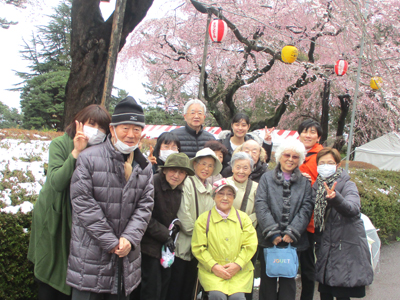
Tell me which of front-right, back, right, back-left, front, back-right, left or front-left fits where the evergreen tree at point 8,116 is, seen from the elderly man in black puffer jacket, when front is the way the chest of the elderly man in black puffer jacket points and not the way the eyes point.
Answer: back-right

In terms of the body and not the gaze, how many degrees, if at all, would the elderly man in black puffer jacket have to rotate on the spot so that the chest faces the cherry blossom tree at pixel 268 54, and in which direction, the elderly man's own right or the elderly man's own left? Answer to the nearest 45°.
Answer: approximately 180°

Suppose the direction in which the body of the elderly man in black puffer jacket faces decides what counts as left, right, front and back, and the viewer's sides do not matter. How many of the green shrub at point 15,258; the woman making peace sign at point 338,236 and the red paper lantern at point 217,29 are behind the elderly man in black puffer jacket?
1

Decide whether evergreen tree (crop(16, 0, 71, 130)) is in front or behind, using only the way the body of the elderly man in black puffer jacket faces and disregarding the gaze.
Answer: behind

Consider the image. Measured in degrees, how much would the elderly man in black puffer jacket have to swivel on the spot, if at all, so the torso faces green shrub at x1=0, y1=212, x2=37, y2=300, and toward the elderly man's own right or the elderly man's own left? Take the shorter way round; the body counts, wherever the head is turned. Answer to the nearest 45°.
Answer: approximately 45° to the elderly man's own right

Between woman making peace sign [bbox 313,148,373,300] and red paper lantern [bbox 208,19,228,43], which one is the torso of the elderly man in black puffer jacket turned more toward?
the woman making peace sign

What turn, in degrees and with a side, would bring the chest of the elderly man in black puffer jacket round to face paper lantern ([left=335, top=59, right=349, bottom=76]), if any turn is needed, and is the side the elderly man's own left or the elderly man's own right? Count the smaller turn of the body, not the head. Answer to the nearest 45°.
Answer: approximately 135° to the elderly man's own left

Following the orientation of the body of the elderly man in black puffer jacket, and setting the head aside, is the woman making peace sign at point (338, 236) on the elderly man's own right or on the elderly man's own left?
on the elderly man's own left

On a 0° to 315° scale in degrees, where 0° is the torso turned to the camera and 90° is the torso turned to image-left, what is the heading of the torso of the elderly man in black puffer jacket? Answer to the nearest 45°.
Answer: approximately 0°

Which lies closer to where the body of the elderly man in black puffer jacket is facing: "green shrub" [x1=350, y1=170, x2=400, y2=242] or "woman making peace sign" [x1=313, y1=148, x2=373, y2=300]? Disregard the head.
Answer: the woman making peace sign

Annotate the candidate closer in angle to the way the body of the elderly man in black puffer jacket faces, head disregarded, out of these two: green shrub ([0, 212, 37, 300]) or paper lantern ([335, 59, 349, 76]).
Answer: the green shrub
